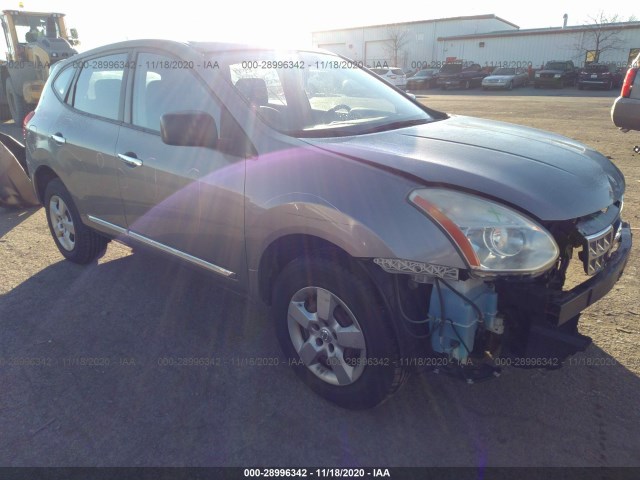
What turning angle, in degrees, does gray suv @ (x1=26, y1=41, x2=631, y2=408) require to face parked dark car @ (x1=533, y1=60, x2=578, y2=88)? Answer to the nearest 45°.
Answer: approximately 90° to its left

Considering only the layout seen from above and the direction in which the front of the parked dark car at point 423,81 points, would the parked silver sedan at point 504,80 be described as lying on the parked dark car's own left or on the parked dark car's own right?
on the parked dark car's own left

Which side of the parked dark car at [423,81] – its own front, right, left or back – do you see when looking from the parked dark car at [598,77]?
left

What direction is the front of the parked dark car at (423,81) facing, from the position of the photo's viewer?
facing the viewer and to the left of the viewer

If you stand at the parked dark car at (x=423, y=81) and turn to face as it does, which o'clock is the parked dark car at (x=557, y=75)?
the parked dark car at (x=557, y=75) is roughly at 8 o'clock from the parked dark car at (x=423, y=81).

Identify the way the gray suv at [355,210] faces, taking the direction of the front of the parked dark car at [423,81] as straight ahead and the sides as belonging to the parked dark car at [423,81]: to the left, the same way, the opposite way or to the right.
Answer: to the left

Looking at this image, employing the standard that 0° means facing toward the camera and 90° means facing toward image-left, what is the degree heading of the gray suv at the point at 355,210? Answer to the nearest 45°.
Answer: approximately 315°

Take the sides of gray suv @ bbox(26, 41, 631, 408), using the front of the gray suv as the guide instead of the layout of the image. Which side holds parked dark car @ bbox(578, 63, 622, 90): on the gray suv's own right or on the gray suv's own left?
on the gray suv's own left

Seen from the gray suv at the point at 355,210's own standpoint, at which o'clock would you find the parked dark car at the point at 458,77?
The parked dark car is roughly at 8 o'clock from the gray suv.

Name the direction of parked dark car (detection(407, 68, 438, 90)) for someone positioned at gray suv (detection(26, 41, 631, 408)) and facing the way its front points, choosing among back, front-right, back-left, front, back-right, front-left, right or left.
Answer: back-left

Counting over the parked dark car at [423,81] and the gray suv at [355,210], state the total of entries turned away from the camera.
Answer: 0

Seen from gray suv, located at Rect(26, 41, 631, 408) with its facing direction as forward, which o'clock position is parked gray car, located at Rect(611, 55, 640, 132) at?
The parked gray car is roughly at 9 o'clock from the gray suv.

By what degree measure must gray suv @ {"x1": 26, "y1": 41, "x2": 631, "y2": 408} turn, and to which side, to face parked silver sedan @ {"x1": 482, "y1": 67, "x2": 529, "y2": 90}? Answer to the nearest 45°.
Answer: approximately 135° to its left

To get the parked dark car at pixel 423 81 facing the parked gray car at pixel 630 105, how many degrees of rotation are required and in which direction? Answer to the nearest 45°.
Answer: approximately 45° to its left
